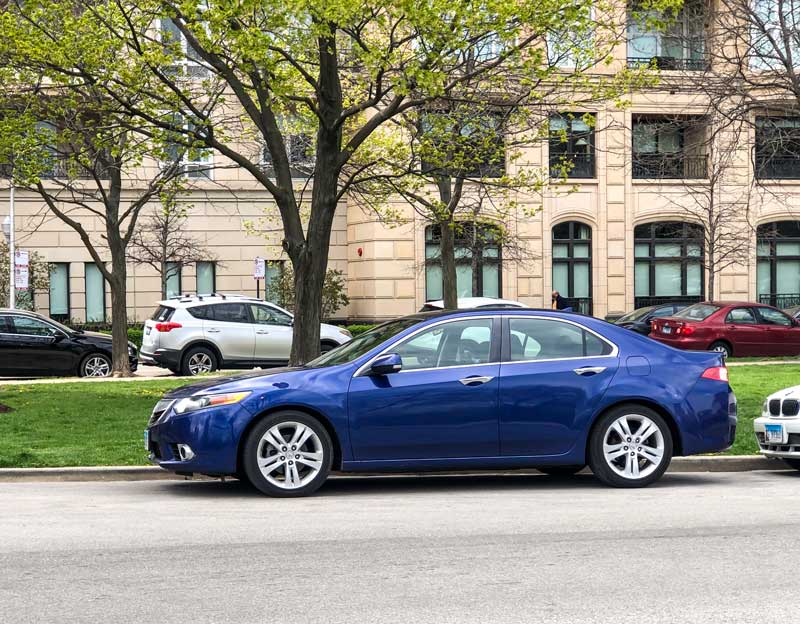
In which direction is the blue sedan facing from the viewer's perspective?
to the viewer's left

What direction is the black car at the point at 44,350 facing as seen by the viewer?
to the viewer's right

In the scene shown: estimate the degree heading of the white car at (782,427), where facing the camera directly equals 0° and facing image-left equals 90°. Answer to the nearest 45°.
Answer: approximately 45°

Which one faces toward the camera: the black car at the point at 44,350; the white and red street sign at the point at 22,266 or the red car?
the white and red street sign

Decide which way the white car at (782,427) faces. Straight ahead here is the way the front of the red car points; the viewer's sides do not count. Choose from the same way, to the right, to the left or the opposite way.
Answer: the opposite way

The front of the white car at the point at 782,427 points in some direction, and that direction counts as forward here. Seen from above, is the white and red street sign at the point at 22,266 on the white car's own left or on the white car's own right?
on the white car's own right

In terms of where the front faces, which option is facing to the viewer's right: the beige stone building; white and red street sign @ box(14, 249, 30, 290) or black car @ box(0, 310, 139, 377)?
the black car

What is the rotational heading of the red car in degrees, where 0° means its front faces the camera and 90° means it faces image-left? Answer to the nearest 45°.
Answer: approximately 225°

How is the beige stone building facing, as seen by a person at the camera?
facing the viewer

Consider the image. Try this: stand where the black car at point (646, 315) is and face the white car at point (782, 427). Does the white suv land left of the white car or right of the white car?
right

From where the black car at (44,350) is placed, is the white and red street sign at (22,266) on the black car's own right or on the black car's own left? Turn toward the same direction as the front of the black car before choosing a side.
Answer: on the black car's own left

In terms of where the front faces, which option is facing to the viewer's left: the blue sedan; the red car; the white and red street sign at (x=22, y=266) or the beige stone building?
the blue sedan

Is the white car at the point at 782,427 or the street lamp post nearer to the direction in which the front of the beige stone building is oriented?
the white car

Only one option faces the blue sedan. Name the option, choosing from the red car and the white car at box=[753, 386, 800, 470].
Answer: the white car

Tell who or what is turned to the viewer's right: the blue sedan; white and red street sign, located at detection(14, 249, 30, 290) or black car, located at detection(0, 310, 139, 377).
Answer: the black car
